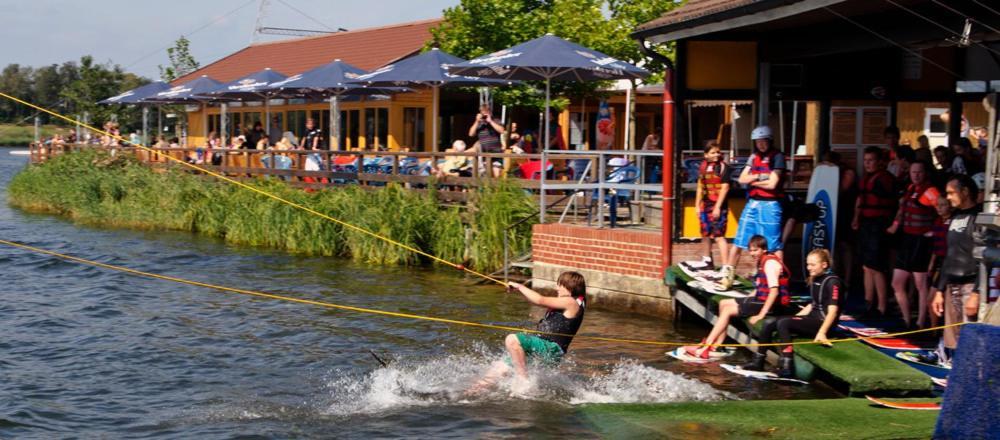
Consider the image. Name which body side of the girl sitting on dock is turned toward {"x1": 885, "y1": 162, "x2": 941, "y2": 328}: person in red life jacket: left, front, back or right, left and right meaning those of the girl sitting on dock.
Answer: back

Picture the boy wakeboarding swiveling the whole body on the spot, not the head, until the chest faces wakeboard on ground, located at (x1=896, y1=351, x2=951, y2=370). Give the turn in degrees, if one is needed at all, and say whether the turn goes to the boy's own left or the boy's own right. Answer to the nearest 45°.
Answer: approximately 180°

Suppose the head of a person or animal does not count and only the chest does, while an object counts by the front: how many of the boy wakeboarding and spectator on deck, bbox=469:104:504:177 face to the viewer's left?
1

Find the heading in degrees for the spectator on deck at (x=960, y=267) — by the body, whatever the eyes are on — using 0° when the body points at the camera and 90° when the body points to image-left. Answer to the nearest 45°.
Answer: approximately 45°

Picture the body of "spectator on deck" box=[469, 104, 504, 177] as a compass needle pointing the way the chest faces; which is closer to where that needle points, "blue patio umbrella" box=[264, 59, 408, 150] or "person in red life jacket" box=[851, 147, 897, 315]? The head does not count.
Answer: the person in red life jacket

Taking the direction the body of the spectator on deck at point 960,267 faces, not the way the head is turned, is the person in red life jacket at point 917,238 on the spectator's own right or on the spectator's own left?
on the spectator's own right

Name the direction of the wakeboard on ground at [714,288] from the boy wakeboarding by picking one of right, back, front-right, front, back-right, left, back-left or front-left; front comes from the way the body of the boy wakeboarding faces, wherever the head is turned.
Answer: back-right

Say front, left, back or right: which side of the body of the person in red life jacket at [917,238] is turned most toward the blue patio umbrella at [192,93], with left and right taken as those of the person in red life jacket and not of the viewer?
right

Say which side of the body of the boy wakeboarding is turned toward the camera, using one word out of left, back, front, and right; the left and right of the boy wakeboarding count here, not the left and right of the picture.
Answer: left

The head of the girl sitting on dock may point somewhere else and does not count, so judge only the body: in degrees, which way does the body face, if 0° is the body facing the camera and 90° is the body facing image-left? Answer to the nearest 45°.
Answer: approximately 45°

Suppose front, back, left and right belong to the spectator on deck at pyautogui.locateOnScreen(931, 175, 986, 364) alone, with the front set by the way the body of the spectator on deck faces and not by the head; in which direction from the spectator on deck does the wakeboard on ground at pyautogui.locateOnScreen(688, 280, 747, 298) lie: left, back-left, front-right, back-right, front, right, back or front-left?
right

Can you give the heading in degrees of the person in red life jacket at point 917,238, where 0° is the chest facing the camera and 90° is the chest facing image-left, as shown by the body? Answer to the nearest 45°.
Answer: approximately 45°

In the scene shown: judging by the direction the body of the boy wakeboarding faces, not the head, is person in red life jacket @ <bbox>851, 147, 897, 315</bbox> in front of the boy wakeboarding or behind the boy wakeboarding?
behind
